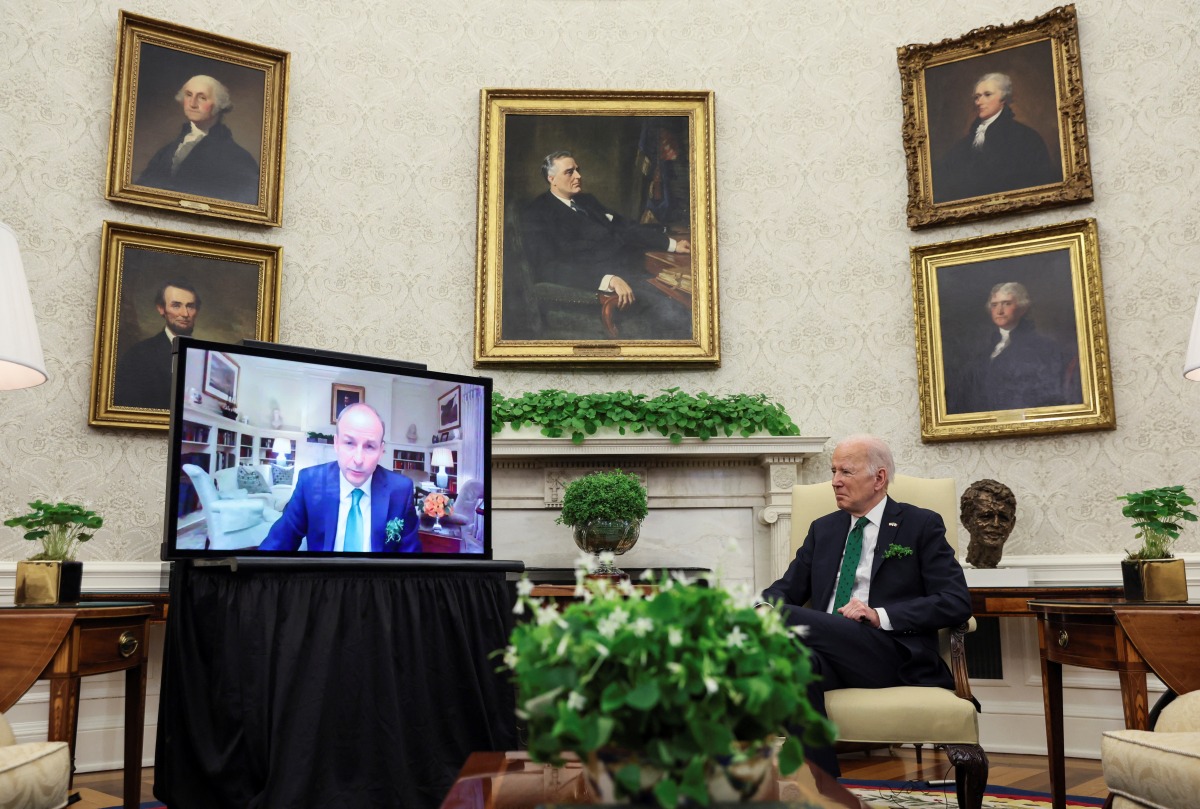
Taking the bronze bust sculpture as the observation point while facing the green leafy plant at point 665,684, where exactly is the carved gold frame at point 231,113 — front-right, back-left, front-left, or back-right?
front-right

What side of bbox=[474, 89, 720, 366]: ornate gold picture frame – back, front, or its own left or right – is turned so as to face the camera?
front

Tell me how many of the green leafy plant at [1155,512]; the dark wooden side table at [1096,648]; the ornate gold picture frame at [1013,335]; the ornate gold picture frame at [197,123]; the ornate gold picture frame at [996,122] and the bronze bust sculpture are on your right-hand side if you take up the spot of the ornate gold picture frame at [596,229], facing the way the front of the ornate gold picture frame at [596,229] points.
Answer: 1

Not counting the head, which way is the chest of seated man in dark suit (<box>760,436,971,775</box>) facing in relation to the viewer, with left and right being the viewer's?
facing the viewer and to the left of the viewer

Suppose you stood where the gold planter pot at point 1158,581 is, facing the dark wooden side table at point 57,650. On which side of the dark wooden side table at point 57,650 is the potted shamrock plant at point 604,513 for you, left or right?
right

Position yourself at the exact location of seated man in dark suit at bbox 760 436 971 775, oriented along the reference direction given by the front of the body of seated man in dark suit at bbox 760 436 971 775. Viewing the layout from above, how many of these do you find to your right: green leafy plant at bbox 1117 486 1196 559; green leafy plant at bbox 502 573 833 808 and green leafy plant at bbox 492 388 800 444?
1

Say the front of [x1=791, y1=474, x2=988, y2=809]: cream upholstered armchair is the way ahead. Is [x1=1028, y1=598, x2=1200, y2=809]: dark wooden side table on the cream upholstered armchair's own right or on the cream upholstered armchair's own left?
on the cream upholstered armchair's own left

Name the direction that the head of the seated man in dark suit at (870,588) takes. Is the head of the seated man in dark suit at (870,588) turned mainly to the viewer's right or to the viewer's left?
to the viewer's left

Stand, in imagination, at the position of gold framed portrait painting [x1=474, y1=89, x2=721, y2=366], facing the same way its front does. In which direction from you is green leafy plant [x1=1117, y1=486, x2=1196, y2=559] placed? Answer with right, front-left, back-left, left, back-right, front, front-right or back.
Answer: front-left

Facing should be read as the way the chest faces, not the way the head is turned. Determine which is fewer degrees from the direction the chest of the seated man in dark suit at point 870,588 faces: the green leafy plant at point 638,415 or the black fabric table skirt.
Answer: the black fabric table skirt

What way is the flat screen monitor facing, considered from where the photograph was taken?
facing the viewer and to the right of the viewer
